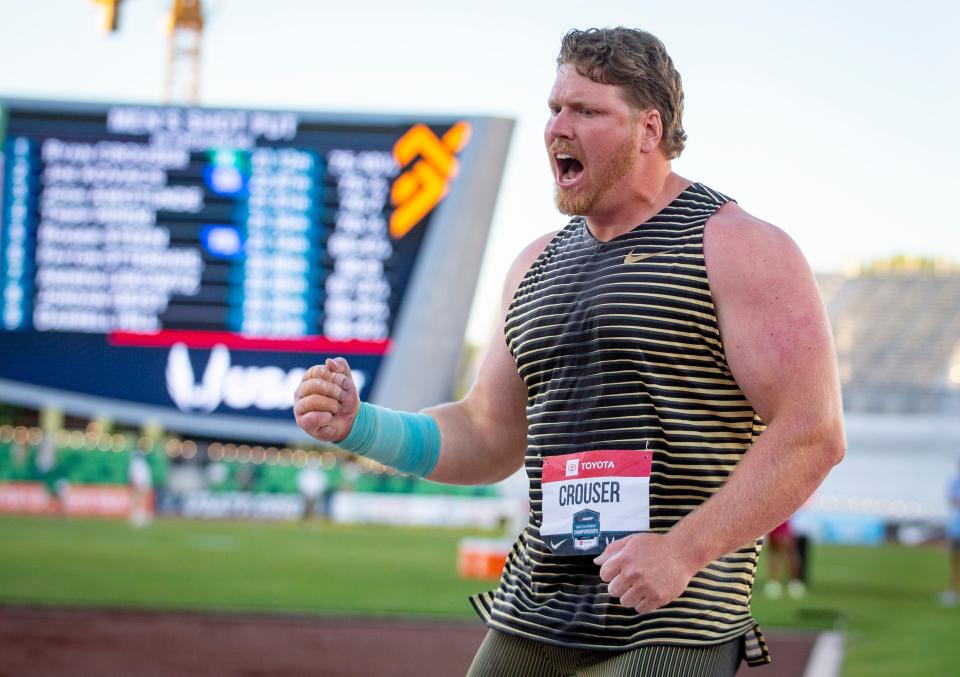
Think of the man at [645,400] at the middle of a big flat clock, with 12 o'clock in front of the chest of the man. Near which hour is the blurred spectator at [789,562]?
The blurred spectator is roughly at 5 o'clock from the man.

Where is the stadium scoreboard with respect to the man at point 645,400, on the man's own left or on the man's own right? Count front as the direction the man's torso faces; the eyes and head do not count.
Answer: on the man's own right

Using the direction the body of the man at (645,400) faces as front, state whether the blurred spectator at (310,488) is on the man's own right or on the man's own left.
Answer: on the man's own right

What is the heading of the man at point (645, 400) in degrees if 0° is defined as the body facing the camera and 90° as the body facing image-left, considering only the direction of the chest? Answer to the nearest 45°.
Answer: approximately 45°

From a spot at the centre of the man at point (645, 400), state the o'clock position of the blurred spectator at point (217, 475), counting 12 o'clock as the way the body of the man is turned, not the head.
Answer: The blurred spectator is roughly at 4 o'clock from the man.

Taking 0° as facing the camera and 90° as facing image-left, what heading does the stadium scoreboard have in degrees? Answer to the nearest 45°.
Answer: approximately 0°

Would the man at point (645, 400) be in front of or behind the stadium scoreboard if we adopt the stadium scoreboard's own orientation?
in front

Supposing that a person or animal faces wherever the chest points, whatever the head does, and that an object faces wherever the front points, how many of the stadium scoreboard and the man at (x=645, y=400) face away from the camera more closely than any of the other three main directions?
0

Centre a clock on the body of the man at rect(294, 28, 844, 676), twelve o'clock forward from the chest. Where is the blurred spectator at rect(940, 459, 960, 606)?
The blurred spectator is roughly at 5 o'clock from the man.
